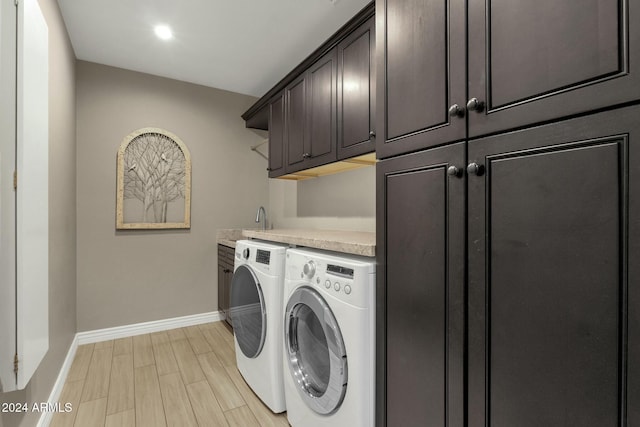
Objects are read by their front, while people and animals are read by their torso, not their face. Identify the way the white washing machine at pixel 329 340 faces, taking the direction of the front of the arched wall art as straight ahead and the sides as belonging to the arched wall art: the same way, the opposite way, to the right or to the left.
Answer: to the right

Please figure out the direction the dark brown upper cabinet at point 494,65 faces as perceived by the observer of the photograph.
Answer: facing the viewer and to the left of the viewer

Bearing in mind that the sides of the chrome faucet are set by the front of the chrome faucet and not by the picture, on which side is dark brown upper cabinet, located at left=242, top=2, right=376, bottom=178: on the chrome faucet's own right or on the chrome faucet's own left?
on the chrome faucet's own left

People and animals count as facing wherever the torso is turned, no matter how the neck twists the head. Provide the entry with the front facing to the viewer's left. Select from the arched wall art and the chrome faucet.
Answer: the chrome faucet

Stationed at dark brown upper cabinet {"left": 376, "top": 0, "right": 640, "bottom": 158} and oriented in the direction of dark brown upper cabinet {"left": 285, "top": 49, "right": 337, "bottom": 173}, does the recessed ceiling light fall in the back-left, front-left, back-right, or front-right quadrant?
front-left

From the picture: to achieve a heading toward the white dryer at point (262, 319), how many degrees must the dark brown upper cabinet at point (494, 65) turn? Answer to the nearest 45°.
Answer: approximately 45° to its right

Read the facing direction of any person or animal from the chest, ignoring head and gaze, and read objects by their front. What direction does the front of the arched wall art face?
toward the camera

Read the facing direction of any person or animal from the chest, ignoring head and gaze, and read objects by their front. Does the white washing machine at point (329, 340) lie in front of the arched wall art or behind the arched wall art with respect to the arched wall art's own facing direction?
in front

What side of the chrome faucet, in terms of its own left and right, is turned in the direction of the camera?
left

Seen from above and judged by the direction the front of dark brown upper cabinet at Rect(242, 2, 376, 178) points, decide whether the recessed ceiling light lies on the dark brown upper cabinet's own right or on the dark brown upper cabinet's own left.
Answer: on the dark brown upper cabinet's own right

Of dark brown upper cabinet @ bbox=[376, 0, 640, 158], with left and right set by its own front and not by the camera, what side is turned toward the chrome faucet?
right

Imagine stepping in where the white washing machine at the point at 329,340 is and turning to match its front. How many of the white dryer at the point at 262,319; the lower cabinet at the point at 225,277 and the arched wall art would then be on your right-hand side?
3
